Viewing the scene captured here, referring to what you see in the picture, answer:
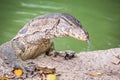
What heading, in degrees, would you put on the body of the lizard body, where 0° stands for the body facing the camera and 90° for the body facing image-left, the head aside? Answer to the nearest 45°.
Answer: approximately 270°
